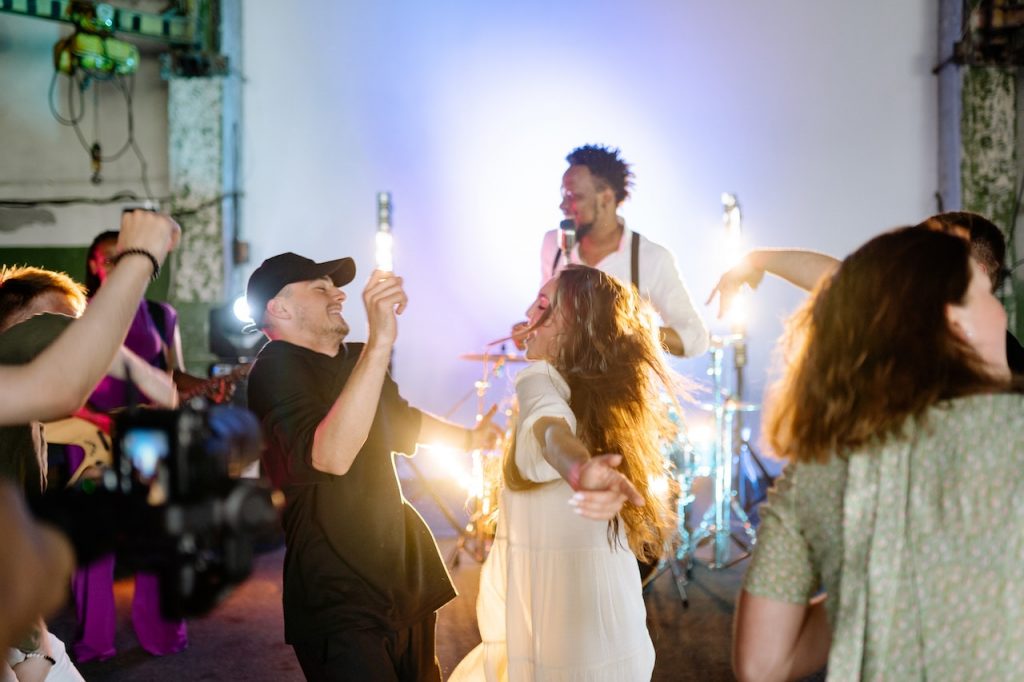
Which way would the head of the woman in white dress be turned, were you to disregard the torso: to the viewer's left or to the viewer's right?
to the viewer's left

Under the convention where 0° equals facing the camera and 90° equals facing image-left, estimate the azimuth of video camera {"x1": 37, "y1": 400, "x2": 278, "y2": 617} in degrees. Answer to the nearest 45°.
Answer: approximately 225°

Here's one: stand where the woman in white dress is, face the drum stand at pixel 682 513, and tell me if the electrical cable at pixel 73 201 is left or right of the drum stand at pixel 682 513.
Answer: left

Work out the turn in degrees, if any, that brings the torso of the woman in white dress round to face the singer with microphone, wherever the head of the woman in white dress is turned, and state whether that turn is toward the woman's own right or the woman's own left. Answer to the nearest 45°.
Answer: approximately 90° to the woman's own right

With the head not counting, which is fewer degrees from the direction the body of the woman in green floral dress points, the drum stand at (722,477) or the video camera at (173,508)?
the drum stand

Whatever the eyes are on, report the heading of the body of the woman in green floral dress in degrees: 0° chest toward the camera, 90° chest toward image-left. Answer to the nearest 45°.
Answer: approximately 225°

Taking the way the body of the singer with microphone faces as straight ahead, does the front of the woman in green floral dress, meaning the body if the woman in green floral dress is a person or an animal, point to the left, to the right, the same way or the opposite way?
the opposite way

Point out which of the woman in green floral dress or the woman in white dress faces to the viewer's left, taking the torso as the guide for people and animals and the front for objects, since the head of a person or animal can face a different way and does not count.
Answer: the woman in white dress

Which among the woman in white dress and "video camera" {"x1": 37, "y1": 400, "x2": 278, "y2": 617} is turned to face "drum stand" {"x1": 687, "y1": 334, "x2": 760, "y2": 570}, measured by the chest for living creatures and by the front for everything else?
the video camera

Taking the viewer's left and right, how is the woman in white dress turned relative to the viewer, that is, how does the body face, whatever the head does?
facing to the left of the viewer

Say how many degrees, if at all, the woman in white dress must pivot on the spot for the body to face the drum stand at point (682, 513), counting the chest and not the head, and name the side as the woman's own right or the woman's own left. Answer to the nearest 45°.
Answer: approximately 90° to the woman's own right

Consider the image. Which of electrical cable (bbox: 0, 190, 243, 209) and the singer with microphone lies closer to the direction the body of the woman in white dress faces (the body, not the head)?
the electrical cable

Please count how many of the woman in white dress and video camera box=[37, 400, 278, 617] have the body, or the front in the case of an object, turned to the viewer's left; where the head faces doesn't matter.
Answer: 1
